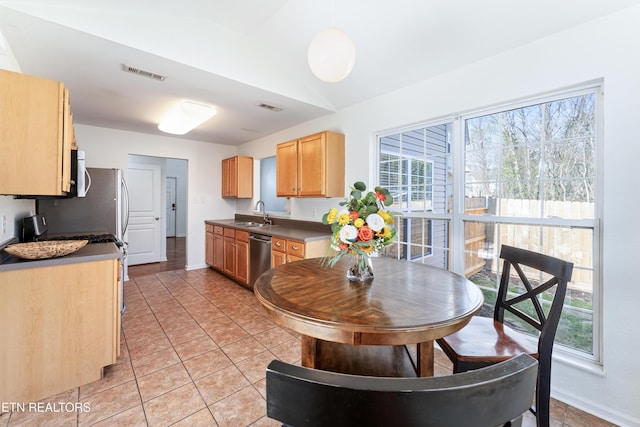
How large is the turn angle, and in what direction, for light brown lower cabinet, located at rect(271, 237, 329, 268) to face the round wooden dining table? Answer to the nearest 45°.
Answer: approximately 45° to its left

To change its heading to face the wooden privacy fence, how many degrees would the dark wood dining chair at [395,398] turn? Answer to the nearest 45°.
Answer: approximately 45° to its right

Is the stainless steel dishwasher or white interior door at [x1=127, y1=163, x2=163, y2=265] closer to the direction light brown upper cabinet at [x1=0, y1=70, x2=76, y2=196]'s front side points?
the stainless steel dishwasher

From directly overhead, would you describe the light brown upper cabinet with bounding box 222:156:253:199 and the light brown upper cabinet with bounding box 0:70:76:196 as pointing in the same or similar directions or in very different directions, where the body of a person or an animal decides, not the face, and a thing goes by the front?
very different directions

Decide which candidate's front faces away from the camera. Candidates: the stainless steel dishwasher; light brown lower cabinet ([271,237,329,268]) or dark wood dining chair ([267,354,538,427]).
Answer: the dark wood dining chair

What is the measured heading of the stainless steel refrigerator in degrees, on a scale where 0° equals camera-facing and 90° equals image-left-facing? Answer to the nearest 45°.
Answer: approximately 270°

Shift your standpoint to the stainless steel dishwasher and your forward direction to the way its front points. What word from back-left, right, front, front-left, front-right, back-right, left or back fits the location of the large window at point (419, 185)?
left

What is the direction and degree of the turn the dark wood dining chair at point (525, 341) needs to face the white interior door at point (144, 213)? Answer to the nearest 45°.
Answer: approximately 45° to its right

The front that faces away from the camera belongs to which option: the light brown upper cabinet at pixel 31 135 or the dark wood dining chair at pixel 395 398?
the dark wood dining chair

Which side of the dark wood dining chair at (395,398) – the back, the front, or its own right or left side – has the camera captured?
back

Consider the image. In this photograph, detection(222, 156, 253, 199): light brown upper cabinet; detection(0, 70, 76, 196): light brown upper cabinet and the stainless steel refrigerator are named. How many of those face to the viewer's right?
2
